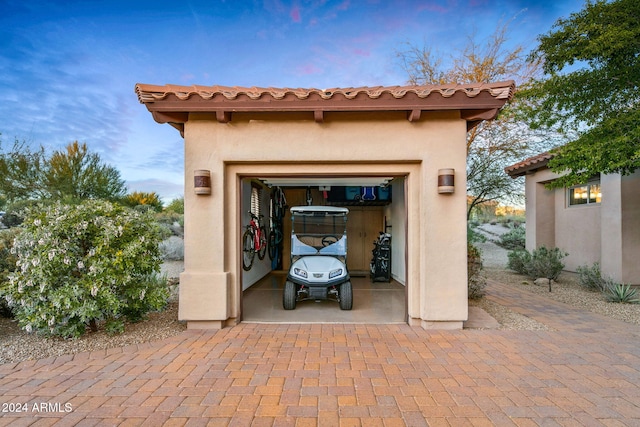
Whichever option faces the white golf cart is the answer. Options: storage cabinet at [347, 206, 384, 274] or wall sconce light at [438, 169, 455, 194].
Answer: the storage cabinet

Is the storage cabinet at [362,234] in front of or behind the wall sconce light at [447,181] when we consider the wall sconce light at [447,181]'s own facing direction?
behind

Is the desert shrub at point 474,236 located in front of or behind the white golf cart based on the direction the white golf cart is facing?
behind

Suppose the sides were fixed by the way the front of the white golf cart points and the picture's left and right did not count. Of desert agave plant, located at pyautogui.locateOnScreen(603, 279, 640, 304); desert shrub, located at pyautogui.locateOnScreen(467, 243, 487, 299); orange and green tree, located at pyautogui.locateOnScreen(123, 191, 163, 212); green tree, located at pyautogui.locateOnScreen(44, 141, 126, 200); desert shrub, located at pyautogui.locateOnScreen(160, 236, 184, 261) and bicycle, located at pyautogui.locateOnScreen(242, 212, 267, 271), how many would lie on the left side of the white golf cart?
2

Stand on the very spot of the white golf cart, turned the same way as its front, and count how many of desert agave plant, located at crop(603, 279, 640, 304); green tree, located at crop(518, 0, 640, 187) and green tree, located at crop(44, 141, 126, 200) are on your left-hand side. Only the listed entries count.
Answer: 2

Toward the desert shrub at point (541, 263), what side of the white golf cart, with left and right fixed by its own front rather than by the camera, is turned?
left

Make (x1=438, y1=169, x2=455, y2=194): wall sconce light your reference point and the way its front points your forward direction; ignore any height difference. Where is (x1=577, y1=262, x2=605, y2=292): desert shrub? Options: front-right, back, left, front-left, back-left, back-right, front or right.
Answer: back-left

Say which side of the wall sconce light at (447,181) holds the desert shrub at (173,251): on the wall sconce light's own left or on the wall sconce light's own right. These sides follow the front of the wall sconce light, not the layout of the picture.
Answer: on the wall sconce light's own right

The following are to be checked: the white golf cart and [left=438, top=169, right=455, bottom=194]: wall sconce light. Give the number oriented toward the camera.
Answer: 2

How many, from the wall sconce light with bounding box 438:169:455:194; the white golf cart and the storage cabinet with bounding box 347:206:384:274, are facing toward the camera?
3

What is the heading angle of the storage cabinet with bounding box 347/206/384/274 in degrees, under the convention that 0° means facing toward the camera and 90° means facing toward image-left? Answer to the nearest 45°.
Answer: approximately 0°
